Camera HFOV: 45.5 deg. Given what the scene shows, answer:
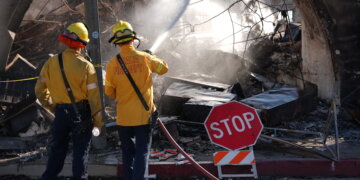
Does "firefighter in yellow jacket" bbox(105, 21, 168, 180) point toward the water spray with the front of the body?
yes

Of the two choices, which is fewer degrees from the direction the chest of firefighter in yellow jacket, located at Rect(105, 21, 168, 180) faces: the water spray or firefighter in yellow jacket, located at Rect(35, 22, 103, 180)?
the water spray

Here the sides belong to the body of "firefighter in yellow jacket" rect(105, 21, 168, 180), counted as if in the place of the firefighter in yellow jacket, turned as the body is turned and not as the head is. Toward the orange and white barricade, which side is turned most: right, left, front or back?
right

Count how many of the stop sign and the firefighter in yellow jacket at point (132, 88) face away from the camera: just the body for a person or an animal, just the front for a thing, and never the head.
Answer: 1

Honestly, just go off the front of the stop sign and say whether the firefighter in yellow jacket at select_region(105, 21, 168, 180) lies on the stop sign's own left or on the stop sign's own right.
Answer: on the stop sign's own right

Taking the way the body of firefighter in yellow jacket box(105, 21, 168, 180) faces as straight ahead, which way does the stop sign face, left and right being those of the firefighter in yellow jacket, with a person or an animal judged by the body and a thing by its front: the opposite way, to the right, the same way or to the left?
the opposite way

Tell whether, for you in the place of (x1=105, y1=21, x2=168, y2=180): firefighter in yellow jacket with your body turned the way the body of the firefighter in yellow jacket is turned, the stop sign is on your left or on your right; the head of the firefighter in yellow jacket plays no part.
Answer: on your right

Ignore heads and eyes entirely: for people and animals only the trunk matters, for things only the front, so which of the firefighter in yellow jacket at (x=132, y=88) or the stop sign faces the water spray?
the firefighter in yellow jacket

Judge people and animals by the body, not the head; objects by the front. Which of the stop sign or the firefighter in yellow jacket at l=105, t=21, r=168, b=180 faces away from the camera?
the firefighter in yellow jacket

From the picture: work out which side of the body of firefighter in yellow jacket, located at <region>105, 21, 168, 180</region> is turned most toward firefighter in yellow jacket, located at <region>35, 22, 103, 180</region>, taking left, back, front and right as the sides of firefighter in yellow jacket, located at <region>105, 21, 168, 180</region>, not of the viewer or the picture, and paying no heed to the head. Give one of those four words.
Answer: left

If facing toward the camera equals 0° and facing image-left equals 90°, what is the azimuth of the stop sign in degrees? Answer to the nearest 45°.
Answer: approximately 0°

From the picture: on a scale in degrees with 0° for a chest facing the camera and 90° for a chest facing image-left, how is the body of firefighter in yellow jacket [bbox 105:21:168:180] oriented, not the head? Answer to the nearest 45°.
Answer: approximately 180°

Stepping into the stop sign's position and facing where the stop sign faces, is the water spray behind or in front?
behind
